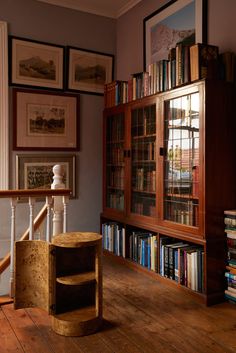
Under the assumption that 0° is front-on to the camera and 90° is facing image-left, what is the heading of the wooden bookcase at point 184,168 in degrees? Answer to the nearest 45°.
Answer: approximately 45°

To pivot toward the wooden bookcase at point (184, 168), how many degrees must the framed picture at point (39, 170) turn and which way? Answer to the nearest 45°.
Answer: approximately 45° to its left

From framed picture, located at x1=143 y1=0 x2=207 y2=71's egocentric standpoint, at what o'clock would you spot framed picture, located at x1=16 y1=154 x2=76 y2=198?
framed picture, located at x1=16 y1=154 x2=76 y2=198 is roughly at 2 o'clock from framed picture, located at x1=143 y1=0 x2=207 y2=71.

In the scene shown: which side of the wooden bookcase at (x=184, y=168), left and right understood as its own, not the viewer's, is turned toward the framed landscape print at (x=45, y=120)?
right

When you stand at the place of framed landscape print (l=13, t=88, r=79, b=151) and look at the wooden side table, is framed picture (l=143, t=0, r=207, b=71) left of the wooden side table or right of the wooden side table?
left

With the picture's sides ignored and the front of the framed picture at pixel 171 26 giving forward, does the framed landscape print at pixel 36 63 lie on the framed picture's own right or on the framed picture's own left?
on the framed picture's own right
